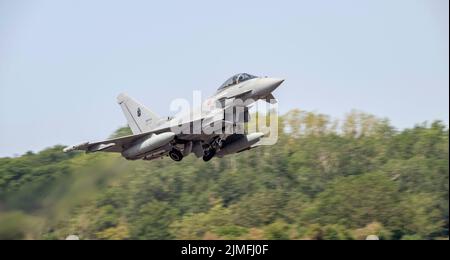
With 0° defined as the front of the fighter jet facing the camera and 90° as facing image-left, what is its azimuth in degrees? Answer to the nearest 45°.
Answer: approximately 315°
